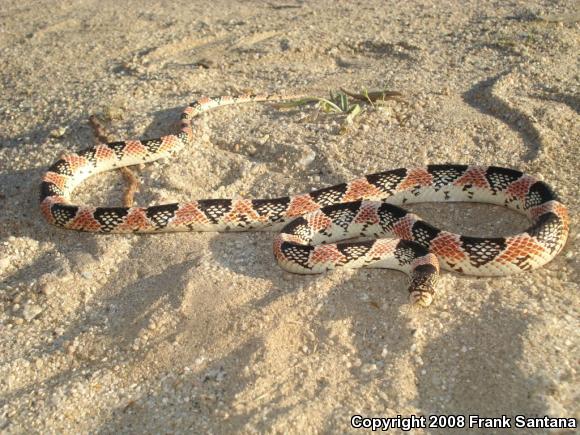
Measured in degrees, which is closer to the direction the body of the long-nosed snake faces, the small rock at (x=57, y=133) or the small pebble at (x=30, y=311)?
the small pebble

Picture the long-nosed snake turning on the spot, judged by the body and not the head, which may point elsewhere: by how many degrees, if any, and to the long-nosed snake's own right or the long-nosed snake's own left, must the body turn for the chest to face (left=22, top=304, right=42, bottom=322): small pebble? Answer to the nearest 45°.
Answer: approximately 90° to the long-nosed snake's own right

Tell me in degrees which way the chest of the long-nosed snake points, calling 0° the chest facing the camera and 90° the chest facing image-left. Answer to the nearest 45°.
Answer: approximately 0°

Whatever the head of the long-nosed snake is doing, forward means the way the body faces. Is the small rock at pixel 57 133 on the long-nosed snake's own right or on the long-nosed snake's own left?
on the long-nosed snake's own right
